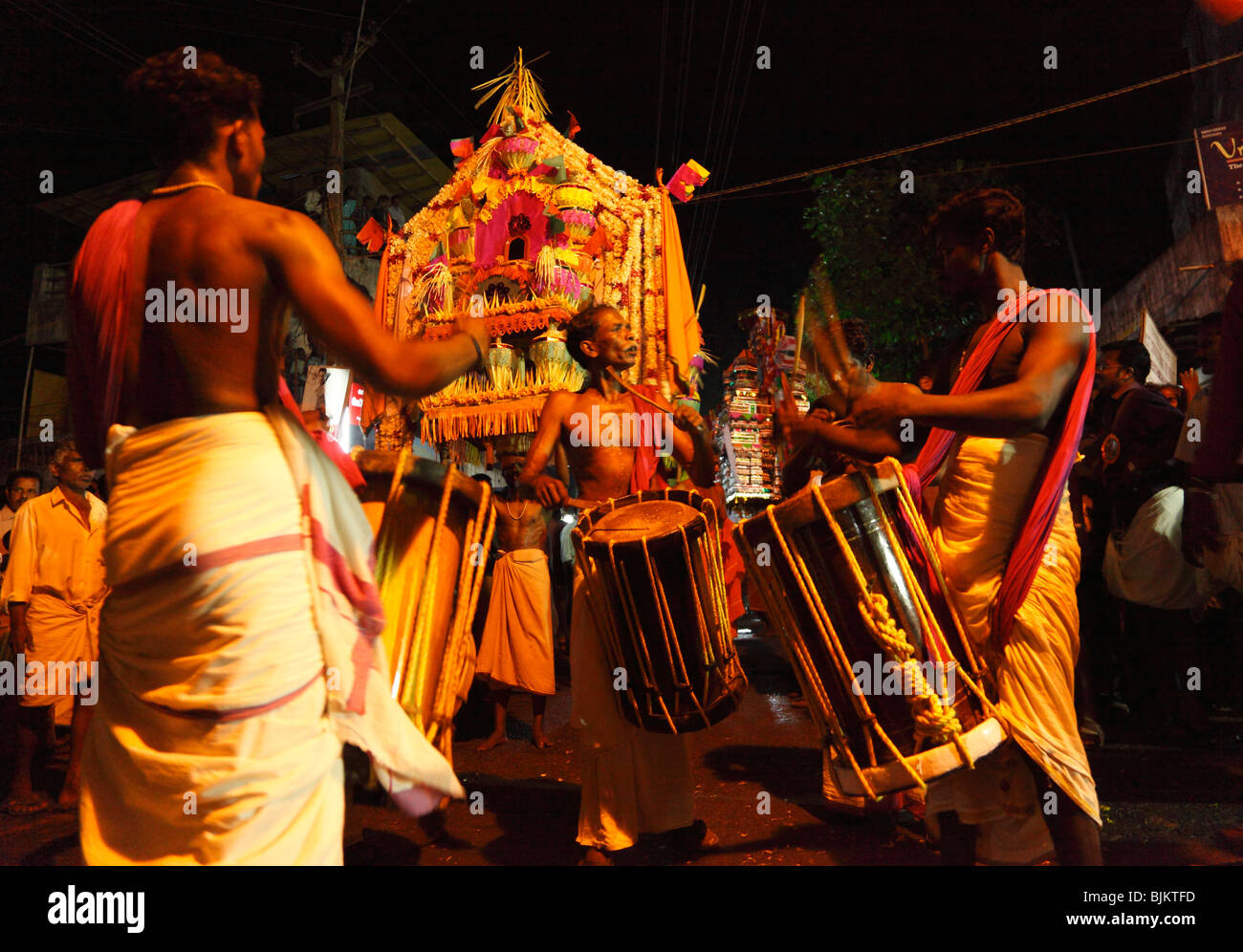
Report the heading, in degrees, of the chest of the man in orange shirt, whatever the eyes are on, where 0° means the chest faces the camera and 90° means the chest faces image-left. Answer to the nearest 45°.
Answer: approximately 315°

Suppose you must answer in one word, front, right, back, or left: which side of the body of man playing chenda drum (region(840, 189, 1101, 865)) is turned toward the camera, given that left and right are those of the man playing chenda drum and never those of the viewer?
left

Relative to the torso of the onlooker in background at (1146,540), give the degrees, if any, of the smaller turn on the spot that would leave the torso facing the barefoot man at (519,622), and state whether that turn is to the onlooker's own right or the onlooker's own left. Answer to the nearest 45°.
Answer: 0° — they already face them

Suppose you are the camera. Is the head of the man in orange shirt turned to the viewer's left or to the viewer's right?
to the viewer's right

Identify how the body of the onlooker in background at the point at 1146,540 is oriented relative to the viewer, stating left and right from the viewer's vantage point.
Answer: facing to the left of the viewer

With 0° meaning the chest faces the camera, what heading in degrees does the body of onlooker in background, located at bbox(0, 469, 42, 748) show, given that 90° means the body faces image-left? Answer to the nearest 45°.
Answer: approximately 315°

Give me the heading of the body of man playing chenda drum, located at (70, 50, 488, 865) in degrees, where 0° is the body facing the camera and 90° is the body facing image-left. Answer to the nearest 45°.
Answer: approximately 225°
